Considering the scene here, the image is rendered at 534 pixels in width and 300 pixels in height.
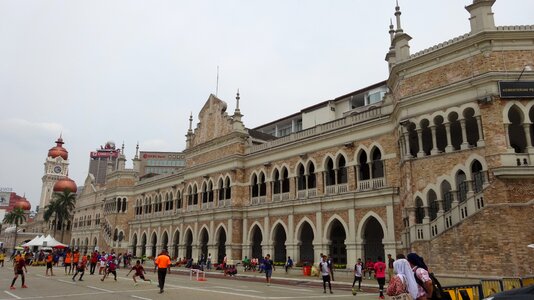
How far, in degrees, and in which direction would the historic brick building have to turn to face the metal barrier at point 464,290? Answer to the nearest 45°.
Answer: approximately 45° to its left

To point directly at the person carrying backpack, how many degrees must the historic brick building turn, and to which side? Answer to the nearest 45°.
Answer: approximately 45° to its left

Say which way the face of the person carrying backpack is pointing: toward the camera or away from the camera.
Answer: away from the camera

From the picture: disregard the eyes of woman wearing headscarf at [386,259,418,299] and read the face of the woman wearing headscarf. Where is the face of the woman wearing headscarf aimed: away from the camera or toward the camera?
away from the camera

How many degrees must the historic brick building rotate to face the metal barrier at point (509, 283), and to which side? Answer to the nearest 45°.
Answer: approximately 45° to its left

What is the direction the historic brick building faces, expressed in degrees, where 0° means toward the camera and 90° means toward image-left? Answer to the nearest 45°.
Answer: approximately 45°

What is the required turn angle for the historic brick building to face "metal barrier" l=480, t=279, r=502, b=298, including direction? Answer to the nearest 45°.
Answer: approximately 45° to its left
